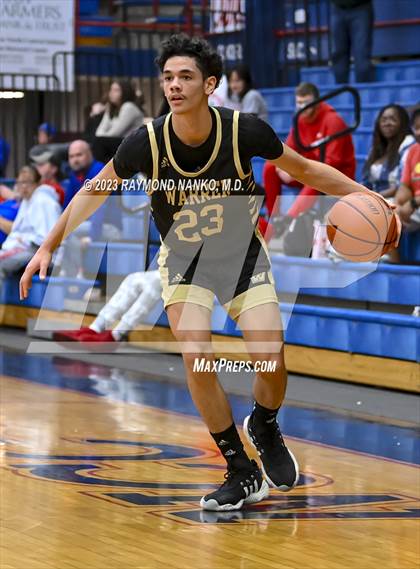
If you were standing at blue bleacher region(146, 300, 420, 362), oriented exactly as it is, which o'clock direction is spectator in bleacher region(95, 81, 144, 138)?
The spectator in bleacher is roughly at 5 o'clock from the blue bleacher.

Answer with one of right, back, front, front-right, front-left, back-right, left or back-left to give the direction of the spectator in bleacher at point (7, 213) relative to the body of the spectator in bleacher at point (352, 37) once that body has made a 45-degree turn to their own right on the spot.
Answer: front-right

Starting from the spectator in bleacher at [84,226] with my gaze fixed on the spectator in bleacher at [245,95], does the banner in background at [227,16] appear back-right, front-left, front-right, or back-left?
front-left

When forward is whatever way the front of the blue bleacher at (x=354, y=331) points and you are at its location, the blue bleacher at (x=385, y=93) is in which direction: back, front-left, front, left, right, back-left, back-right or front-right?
back

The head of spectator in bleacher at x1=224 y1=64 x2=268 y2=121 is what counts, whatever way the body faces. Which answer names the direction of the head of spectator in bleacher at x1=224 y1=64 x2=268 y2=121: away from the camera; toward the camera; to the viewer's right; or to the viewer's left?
toward the camera

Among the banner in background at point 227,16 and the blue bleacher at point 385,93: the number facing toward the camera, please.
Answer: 2

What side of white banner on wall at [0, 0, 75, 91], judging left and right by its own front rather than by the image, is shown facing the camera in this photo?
front

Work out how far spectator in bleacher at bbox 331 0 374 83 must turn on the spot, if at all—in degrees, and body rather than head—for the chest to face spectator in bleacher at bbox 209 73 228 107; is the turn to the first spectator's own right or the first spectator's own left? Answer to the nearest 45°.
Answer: approximately 90° to the first spectator's own right

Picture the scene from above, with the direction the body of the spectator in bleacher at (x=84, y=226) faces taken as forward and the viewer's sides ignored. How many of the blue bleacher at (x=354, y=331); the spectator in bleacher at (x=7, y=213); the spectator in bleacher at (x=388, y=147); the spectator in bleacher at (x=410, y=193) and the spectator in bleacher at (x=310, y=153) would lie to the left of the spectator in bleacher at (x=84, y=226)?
4

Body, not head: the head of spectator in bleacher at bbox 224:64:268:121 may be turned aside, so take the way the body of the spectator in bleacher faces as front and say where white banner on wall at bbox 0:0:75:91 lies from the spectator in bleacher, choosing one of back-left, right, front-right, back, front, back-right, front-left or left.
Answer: right

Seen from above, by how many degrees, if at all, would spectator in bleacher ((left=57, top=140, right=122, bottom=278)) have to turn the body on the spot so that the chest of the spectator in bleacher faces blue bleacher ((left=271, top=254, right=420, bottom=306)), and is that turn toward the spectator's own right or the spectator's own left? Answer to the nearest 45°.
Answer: approximately 90° to the spectator's own left

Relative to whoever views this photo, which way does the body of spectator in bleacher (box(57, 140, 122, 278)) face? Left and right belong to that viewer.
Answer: facing the viewer and to the left of the viewer

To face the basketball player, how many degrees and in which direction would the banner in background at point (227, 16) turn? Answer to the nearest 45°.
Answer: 0° — it already faces them

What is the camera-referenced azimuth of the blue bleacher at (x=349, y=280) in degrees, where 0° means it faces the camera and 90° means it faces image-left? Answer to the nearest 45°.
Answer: approximately 0°

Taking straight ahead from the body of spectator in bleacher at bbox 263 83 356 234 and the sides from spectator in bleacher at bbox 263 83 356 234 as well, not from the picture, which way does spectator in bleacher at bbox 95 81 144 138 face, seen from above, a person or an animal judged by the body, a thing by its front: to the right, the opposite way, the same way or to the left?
the same way

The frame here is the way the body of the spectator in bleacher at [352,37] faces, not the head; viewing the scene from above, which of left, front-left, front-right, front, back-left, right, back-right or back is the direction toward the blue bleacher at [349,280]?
front

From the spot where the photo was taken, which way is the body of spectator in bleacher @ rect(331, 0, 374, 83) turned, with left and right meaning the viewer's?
facing the viewer

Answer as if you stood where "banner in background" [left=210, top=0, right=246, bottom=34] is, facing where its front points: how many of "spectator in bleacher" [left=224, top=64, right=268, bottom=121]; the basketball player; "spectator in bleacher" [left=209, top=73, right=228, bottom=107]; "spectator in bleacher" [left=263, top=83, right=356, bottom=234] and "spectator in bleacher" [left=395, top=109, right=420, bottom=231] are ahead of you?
5

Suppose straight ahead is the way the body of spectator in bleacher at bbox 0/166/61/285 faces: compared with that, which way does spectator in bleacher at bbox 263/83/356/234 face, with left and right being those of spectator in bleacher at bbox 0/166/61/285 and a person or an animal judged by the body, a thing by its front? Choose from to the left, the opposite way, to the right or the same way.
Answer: the same way
